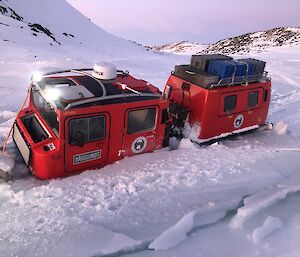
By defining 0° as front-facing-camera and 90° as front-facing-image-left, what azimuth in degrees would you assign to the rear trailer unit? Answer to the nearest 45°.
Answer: approximately 45°
